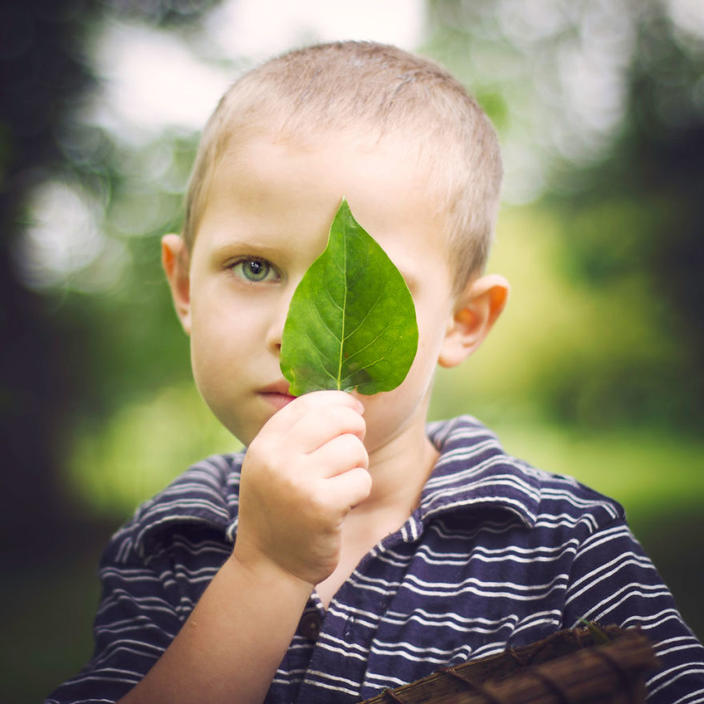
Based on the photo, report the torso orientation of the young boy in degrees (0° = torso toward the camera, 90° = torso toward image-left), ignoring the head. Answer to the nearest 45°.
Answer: approximately 0°
